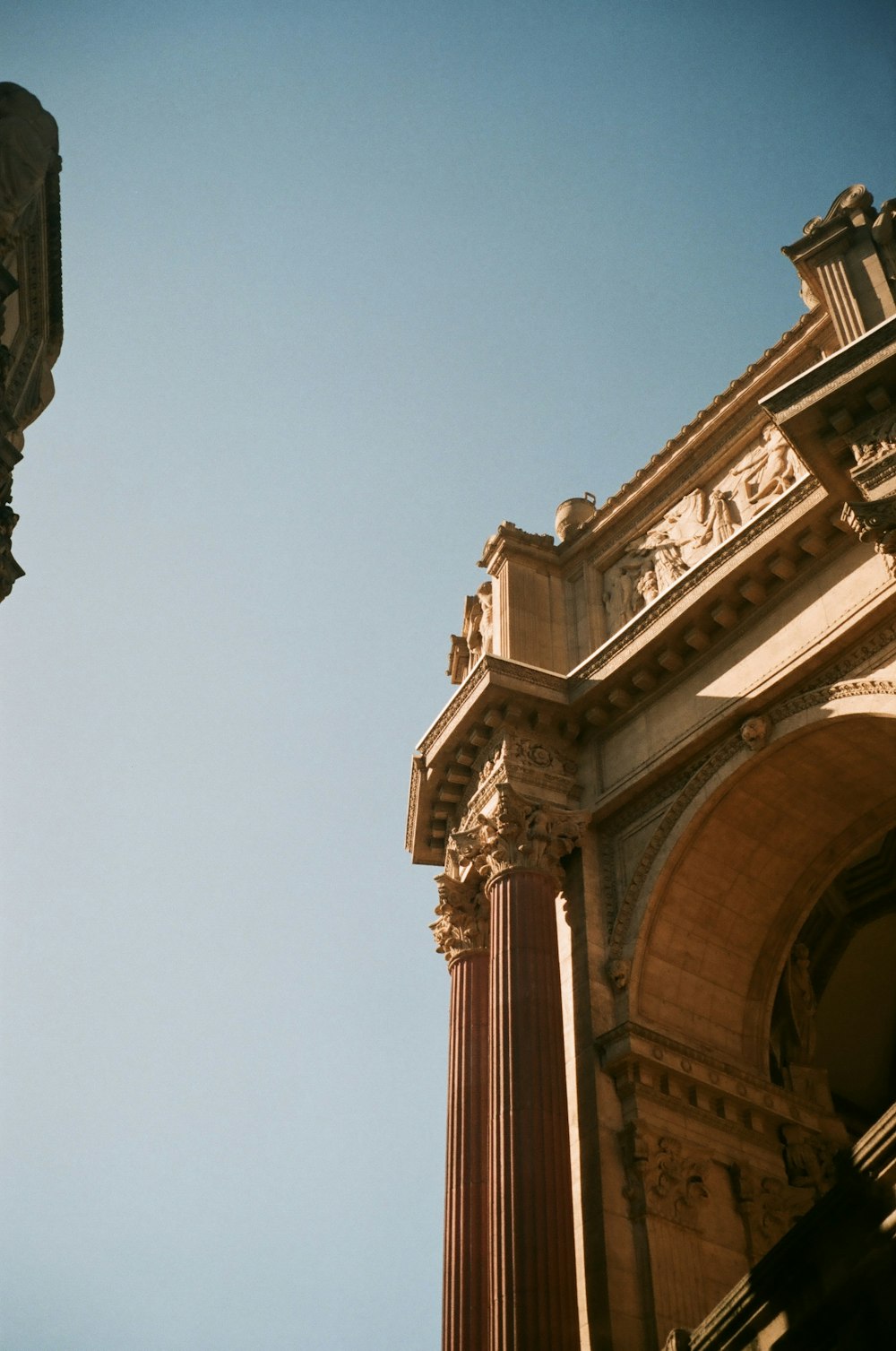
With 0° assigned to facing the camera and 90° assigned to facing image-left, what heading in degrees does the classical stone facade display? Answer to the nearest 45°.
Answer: approximately 45°

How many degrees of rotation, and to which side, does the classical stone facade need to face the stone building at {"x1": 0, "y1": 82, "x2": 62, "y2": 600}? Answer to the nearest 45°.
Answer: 0° — it already faces it
